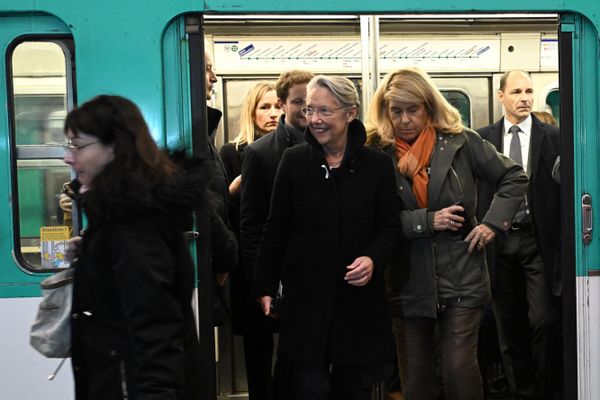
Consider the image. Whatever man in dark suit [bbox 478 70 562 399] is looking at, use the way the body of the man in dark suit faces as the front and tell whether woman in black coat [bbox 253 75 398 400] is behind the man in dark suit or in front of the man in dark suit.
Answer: in front

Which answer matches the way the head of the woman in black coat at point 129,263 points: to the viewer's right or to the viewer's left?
to the viewer's left

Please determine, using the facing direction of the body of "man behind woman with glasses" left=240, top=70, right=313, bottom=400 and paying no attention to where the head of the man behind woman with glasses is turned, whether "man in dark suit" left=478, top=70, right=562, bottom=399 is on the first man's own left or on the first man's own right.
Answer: on the first man's own left

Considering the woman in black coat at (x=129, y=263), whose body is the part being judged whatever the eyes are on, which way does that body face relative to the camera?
to the viewer's left

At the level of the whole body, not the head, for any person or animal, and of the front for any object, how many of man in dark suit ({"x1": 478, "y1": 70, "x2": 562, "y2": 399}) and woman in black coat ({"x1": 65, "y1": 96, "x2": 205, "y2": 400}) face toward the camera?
1

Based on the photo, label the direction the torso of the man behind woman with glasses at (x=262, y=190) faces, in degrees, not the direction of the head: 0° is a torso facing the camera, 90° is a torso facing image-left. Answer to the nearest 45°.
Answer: approximately 315°

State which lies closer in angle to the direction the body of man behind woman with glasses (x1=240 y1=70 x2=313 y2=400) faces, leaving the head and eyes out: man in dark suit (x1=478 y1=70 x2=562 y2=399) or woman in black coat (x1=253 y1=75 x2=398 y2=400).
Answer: the woman in black coat

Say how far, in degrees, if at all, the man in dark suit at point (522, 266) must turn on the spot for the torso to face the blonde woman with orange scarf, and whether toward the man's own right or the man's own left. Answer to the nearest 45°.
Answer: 0° — they already face them

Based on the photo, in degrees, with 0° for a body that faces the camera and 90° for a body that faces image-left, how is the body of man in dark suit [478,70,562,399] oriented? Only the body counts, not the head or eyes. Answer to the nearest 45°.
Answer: approximately 0°
